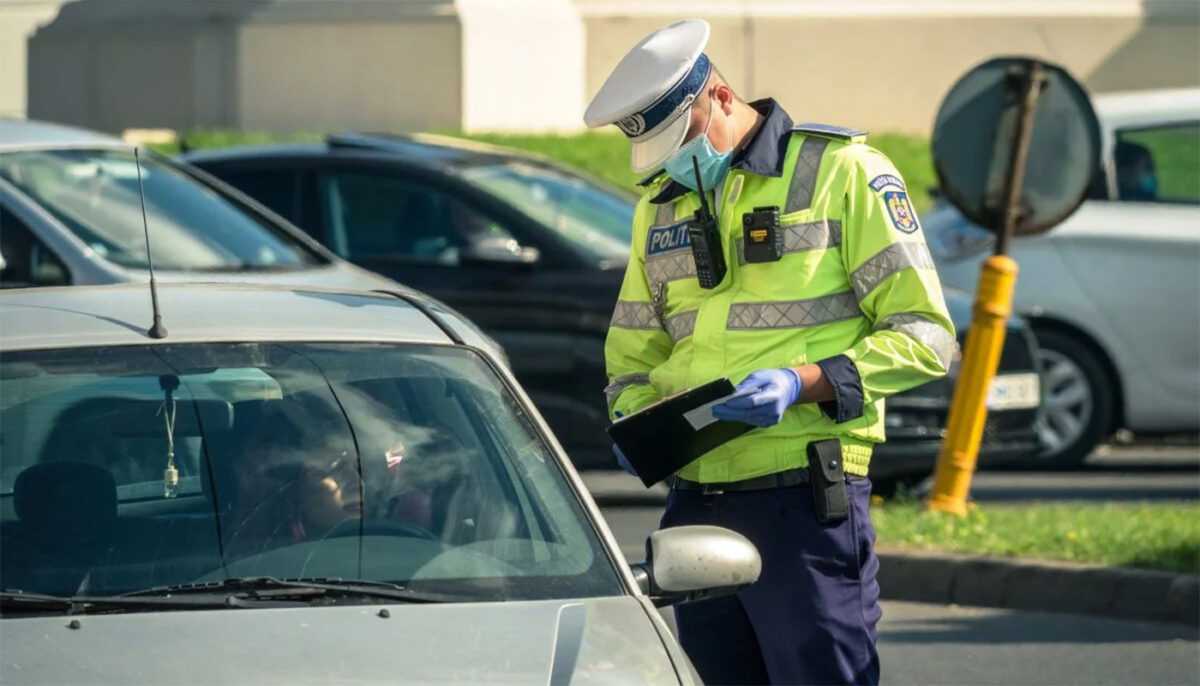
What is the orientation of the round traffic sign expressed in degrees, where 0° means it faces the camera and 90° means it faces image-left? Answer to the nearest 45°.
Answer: approximately 180°

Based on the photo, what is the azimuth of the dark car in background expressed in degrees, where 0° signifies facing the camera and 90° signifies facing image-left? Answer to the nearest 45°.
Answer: approximately 315°

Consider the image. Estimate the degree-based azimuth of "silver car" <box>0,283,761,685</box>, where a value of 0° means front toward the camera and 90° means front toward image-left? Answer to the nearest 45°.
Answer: approximately 0°

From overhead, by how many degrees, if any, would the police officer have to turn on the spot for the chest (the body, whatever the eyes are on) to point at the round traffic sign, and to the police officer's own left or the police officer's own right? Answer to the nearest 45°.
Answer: approximately 135° to the police officer's own right

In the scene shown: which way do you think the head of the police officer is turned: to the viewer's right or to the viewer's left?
to the viewer's left

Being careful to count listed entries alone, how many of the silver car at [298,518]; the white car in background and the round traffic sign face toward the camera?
1

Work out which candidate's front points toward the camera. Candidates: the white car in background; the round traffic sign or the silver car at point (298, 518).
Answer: the silver car

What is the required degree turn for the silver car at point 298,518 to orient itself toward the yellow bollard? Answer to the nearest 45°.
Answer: approximately 135° to its left
